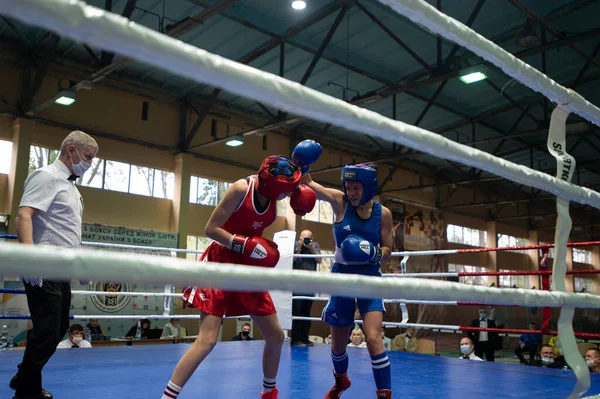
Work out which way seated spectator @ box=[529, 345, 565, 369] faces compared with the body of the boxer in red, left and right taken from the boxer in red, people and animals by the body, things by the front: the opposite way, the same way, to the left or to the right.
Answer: to the right

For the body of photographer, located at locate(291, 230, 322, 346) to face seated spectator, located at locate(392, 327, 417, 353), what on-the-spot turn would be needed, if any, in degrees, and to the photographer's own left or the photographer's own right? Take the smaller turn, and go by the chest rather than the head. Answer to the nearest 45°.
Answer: approximately 135° to the photographer's own left

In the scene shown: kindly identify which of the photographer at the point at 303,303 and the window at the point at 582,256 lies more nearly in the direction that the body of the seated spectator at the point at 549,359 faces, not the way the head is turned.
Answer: the photographer

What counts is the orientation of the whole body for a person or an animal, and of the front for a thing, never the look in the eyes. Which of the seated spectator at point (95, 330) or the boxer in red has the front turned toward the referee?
the seated spectator

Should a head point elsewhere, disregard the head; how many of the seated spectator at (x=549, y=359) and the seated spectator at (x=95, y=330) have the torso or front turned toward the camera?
2

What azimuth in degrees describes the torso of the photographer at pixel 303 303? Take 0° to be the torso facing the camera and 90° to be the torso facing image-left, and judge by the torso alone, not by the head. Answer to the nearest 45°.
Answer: approximately 0°

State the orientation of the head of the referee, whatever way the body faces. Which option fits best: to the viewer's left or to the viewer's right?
to the viewer's right

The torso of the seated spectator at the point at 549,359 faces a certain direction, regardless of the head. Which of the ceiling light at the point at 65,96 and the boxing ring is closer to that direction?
the boxing ring
